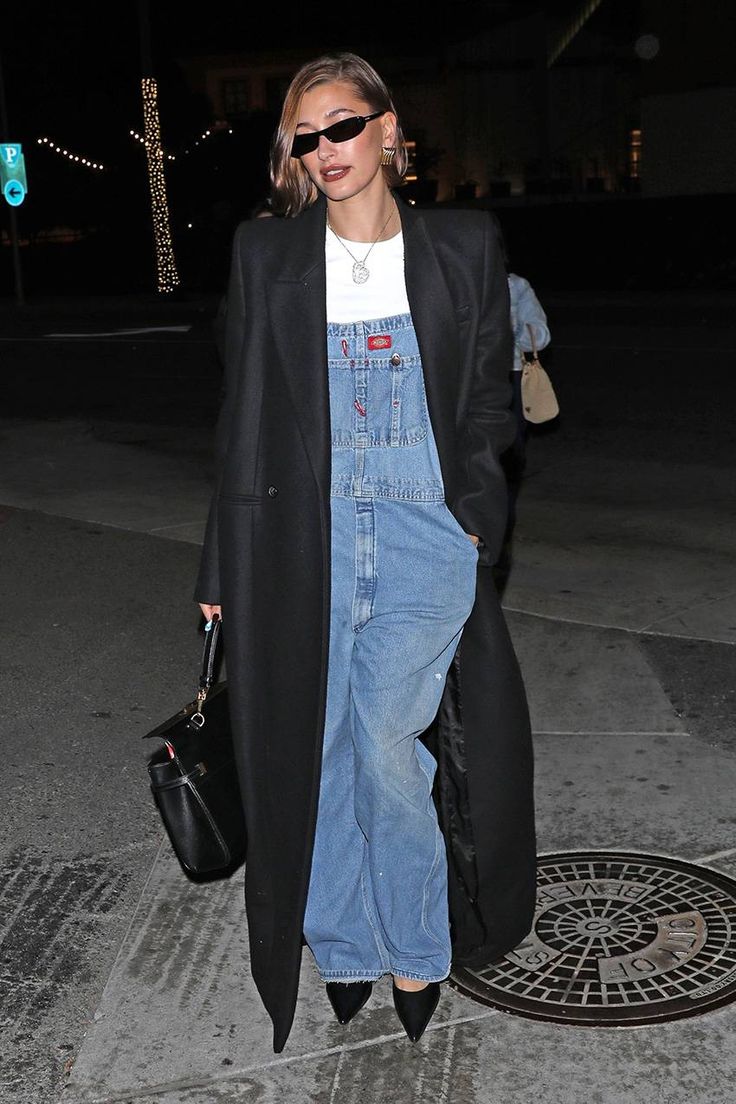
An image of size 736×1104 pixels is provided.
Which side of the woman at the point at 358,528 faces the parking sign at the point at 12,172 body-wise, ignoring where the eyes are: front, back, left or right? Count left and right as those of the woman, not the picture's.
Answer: back

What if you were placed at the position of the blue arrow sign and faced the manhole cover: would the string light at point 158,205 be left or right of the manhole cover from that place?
left

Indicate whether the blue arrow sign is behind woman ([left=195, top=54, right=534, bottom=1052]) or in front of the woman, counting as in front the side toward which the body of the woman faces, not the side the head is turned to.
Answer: behind

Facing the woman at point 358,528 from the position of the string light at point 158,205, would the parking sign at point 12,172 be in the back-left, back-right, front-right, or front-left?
back-right

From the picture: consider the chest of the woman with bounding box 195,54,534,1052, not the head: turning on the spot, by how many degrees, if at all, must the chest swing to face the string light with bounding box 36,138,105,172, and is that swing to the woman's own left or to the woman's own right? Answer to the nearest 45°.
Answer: approximately 180°

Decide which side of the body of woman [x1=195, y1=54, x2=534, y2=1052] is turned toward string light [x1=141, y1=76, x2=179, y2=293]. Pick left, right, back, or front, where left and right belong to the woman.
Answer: back

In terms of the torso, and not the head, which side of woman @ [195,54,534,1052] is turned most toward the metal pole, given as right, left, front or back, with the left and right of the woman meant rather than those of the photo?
back

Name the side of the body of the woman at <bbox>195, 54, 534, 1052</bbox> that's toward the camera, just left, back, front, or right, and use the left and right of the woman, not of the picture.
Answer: front
